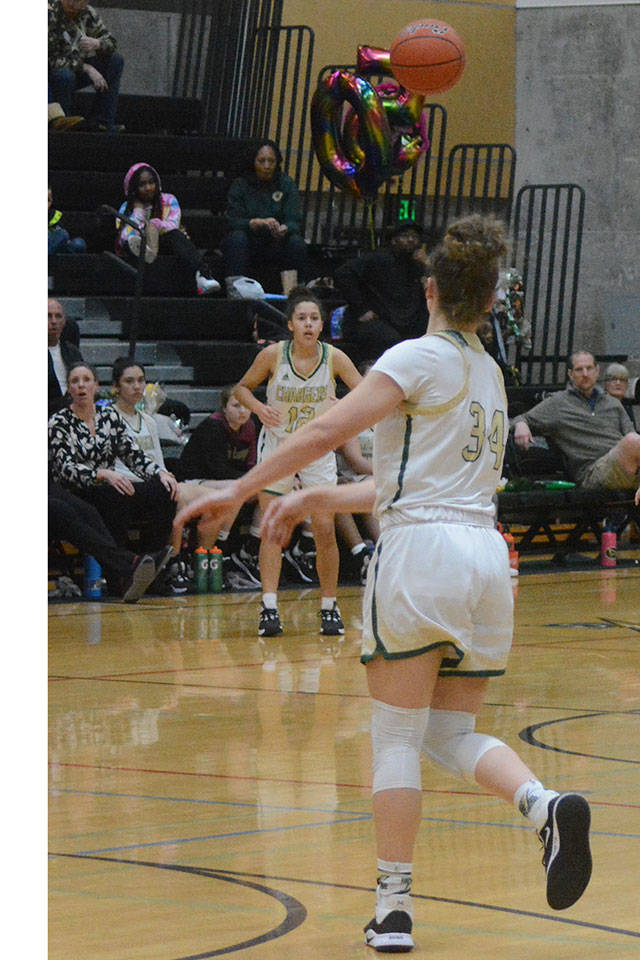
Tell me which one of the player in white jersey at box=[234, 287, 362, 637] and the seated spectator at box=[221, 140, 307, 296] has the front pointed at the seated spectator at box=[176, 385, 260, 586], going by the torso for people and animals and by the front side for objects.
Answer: the seated spectator at box=[221, 140, 307, 296]

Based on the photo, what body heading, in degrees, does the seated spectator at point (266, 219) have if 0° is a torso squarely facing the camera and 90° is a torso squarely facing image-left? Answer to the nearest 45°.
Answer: approximately 0°

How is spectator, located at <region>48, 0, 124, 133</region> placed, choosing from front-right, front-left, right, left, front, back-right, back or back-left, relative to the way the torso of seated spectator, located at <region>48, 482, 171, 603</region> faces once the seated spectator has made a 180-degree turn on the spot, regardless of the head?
front-right

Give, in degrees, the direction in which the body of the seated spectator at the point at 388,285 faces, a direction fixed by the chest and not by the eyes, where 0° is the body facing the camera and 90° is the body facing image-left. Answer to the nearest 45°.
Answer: approximately 0°

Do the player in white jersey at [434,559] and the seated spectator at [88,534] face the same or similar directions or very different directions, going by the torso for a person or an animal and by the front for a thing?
very different directions

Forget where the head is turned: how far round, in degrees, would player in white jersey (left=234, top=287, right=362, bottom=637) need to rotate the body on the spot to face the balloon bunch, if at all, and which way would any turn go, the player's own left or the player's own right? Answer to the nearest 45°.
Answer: approximately 180°

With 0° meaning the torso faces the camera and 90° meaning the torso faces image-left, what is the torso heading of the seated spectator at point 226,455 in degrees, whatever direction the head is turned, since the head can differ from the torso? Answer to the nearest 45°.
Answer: approximately 315°

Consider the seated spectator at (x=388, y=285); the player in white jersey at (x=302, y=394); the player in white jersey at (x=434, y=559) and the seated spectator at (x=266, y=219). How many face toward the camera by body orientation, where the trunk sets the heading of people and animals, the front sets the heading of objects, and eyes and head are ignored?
3
